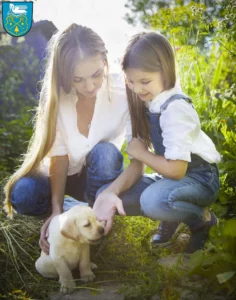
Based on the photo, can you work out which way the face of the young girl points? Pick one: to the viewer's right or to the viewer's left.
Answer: to the viewer's left

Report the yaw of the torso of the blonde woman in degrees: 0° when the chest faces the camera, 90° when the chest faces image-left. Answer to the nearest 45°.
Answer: approximately 0°
